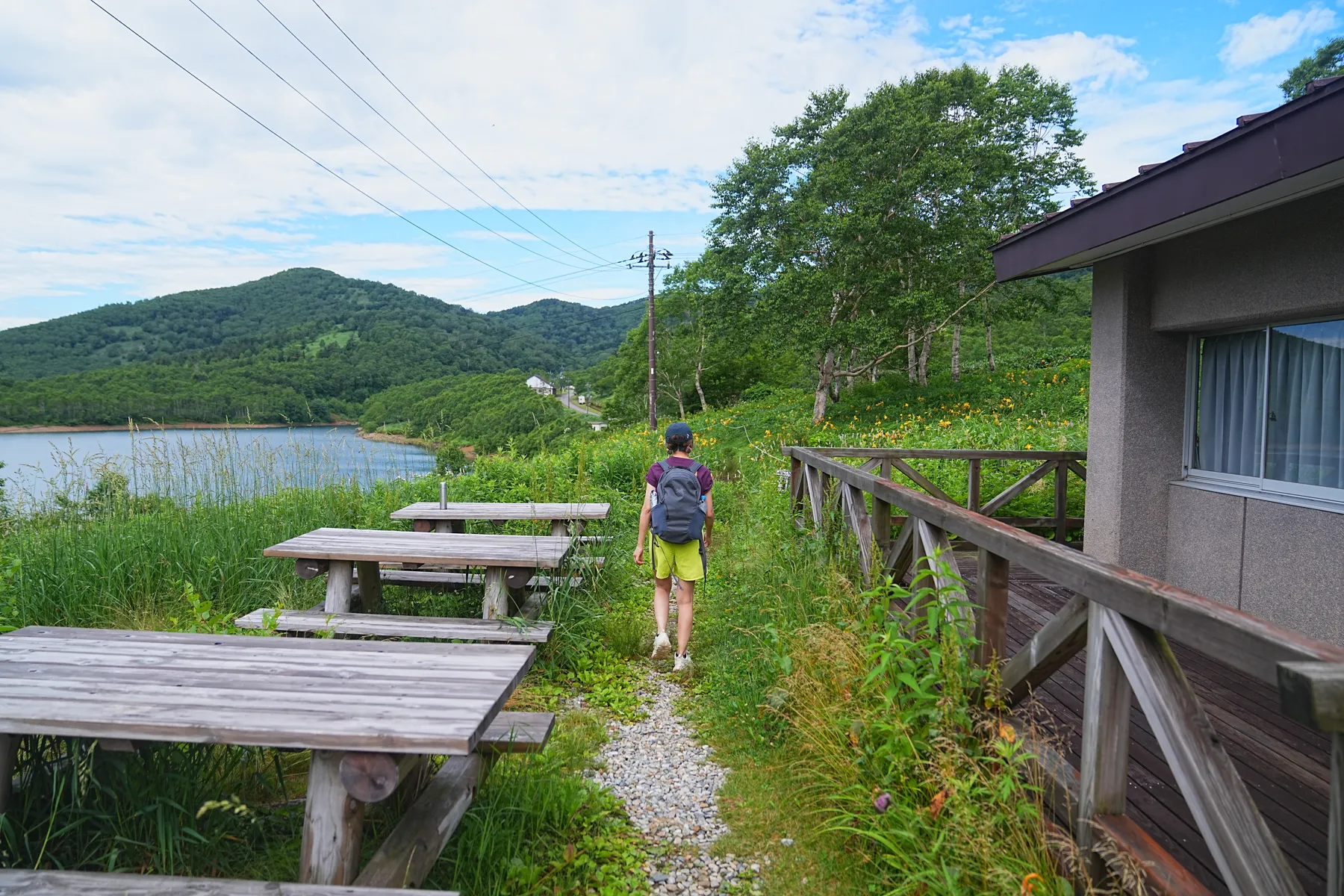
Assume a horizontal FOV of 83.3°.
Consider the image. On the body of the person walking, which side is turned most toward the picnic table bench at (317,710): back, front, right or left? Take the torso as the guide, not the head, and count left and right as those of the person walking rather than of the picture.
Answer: back

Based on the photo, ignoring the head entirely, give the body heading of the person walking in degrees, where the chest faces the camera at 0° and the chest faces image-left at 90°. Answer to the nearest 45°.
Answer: approximately 180°

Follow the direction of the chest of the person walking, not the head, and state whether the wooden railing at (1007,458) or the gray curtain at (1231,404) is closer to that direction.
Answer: the wooden railing

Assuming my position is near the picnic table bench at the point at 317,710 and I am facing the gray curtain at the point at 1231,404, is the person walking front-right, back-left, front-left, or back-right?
front-left

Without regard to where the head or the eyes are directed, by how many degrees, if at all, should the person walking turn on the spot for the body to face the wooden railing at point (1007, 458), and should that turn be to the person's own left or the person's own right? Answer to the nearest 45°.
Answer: approximately 45° to the person's own right

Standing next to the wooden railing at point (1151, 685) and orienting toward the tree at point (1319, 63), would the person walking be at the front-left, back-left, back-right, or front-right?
front-left

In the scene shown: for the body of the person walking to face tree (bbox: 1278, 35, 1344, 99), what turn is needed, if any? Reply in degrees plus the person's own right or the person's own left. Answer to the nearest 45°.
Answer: approximately 45° to the person's own right

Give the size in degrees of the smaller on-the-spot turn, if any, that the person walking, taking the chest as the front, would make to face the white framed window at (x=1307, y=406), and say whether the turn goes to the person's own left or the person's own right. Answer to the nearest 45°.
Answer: approximately 90° to the person's own right

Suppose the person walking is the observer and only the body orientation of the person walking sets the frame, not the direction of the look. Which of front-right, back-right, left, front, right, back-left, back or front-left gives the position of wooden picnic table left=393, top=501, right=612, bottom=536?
front-left

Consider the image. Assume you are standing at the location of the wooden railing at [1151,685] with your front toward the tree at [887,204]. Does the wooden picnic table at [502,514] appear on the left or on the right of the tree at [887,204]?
left

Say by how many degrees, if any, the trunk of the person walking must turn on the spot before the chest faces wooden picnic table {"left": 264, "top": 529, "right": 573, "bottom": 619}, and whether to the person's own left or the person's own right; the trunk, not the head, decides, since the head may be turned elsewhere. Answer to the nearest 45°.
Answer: approximately 90° to the person's own left

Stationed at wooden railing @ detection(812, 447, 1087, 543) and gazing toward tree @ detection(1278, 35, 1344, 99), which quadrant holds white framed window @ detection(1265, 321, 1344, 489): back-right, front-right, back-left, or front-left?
back-right

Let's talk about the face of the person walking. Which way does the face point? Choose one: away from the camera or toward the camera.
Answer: away from the camera

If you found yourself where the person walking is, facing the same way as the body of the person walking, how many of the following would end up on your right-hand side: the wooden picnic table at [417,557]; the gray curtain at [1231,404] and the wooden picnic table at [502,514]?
1

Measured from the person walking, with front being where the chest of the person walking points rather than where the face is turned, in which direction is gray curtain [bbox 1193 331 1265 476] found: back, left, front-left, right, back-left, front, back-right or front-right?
right

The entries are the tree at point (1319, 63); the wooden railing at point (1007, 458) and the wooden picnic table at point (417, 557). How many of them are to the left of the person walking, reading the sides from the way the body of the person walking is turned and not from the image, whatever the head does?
1

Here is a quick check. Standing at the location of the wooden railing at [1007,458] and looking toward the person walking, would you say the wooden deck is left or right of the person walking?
left
